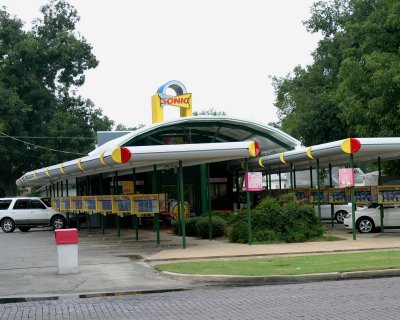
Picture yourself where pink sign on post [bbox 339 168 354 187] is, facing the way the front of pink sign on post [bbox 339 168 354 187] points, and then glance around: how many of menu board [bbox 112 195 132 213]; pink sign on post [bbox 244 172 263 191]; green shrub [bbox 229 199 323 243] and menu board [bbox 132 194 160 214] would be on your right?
4

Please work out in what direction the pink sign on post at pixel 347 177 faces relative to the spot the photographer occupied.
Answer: facing the viewer

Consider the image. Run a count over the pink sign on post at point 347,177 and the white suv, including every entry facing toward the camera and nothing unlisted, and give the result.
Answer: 1

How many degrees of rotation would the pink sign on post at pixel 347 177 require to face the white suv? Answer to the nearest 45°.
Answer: approximately 135° to its right

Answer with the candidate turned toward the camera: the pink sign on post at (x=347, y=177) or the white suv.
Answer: the pink sign on post

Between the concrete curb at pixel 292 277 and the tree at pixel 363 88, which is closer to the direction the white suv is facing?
the tree

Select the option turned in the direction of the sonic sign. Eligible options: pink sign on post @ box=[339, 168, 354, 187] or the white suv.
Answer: the white suv

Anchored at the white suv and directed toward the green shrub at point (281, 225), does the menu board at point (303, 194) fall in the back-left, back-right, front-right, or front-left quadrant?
front-left

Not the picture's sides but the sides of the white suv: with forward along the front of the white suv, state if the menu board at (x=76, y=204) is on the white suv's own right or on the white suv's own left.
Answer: on the white suv's own right

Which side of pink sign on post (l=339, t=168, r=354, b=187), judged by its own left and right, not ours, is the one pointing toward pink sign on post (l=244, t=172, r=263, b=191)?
right

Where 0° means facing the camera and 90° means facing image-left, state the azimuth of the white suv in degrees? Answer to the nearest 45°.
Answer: approximately 270°
